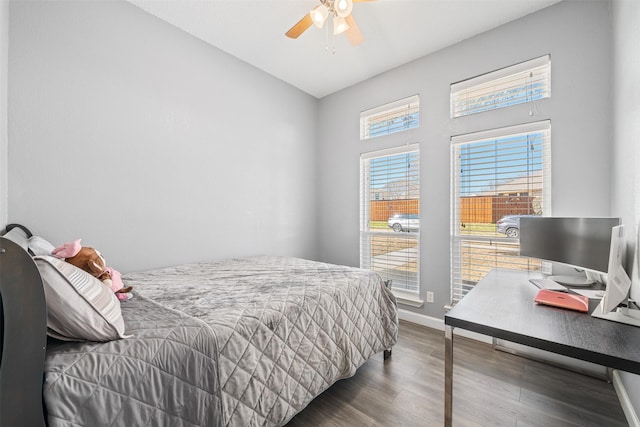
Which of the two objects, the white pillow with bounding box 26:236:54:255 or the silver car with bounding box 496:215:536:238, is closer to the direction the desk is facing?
the white pillow

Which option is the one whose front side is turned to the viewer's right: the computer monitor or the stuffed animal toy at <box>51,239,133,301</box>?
the stuffed animal toy

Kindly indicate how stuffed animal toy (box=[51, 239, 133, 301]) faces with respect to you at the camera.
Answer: facing to the right of the viewer

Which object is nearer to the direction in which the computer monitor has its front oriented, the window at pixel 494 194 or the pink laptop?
the pink laptop

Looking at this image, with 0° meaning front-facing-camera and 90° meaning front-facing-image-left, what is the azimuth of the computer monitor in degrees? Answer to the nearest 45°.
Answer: approximately 45°

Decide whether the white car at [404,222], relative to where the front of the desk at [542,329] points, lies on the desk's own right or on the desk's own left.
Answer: on the desk's own right

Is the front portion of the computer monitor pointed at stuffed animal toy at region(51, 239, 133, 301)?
yes

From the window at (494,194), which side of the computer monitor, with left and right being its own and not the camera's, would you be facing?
right
